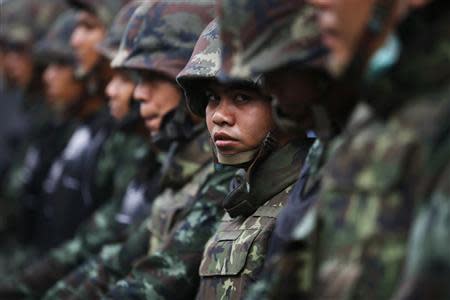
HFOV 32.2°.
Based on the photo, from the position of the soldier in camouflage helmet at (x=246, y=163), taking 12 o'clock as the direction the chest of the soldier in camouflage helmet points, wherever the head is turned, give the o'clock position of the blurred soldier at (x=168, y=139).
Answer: The blurred soldier is roughly at 4 o'clock from the soldier in camouflage helmet.

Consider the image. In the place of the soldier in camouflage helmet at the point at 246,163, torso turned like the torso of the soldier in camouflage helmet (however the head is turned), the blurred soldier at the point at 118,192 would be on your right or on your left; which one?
on your right

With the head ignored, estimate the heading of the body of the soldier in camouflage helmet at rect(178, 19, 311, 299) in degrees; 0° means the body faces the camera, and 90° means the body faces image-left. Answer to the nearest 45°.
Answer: approximately 45°

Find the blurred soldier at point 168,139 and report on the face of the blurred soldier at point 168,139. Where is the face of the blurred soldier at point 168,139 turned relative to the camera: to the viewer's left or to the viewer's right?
to the viewer's left

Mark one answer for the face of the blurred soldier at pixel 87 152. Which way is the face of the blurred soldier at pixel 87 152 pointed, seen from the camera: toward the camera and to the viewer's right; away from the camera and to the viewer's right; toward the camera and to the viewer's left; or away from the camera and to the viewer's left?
toward the camera and to the viewer's left

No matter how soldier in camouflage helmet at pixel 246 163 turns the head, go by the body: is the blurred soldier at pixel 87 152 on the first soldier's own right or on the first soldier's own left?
on the first soldier's own right

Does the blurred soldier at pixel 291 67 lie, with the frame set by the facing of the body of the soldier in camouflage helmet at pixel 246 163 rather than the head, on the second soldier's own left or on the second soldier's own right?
on the second soldier's own left

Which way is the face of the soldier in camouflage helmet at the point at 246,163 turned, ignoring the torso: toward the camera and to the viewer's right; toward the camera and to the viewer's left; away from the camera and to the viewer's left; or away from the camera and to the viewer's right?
toward the camera and to the viewer's left

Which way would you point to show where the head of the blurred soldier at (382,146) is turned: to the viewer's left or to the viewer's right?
to the viewer's left

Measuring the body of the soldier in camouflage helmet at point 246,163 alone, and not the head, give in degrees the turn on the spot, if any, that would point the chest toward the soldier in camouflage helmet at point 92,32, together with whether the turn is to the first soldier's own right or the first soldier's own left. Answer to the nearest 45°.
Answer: approximately 135° to the first soldier's own right

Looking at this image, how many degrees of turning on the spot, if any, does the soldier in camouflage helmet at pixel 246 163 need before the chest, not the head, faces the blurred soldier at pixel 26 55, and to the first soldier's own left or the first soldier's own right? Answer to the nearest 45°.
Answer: approximately 135° to the first soldier's own right
